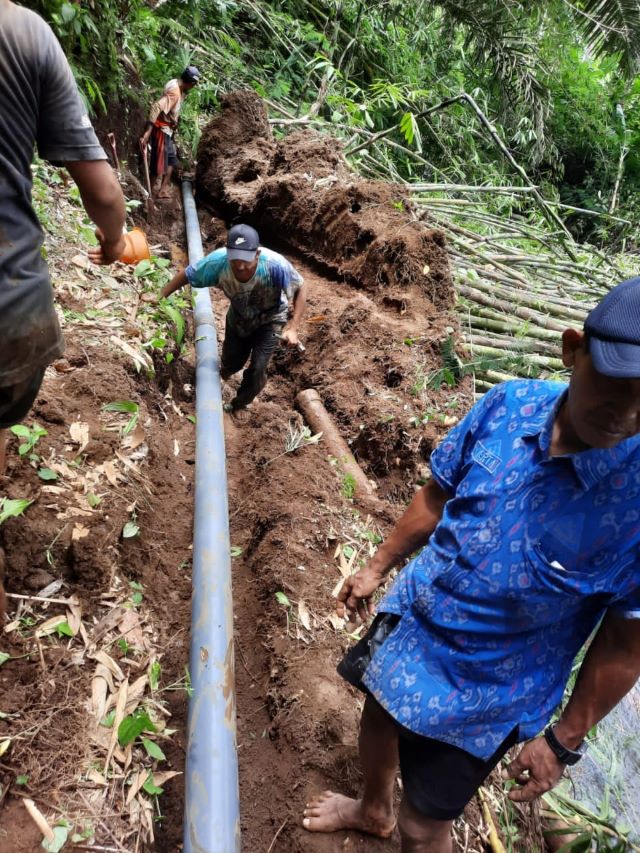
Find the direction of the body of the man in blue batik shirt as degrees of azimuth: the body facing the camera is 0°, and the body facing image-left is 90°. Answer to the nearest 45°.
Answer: approximately 0°

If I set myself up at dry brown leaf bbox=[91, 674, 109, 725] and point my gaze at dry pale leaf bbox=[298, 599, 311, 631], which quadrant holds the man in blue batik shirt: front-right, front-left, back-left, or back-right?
front-right
